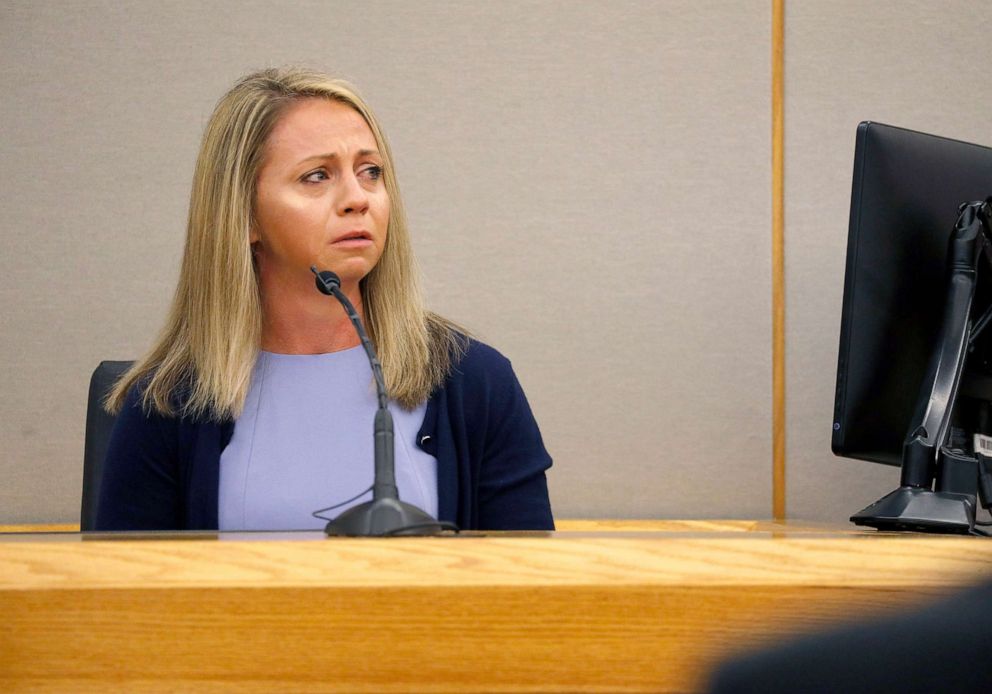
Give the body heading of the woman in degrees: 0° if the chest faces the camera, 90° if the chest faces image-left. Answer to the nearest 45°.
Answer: approximately 0°

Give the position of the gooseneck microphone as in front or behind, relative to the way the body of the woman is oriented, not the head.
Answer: in front

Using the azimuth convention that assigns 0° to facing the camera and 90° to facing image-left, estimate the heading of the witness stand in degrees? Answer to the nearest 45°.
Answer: approximately 0°

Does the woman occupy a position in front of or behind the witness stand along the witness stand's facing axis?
behind

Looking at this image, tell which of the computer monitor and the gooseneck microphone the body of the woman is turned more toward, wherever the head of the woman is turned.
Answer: the gooseneck microphone

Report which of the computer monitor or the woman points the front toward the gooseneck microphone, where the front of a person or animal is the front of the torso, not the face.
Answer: the woman

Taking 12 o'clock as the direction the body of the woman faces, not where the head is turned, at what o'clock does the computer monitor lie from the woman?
The computer monitor is roughly at 10 o'clock from the woman.

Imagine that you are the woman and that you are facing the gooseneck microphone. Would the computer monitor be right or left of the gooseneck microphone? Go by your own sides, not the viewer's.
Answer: left

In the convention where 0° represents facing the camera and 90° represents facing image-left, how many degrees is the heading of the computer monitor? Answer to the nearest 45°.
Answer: approximately 135°

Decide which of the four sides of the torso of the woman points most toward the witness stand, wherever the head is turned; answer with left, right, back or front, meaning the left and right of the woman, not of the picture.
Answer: front
